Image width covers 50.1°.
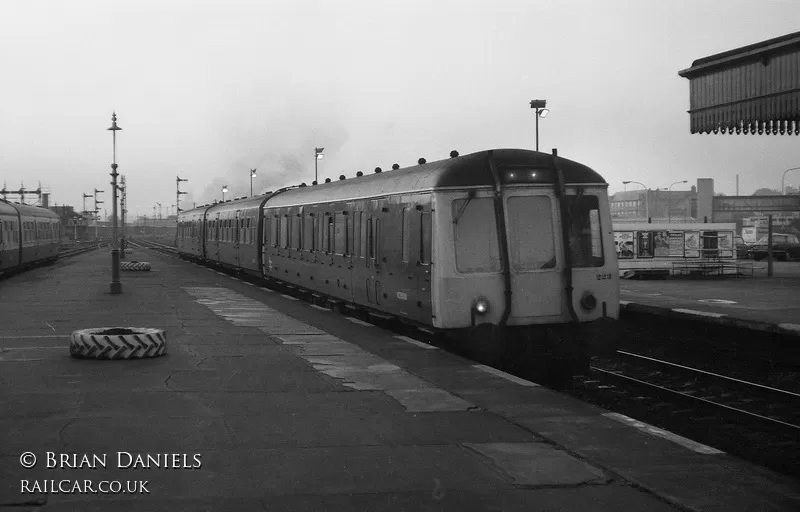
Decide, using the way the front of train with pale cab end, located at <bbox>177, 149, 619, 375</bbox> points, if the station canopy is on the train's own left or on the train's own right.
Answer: on the train's own left

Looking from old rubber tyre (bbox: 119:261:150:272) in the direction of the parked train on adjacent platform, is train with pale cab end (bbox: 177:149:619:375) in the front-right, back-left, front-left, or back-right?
back-left

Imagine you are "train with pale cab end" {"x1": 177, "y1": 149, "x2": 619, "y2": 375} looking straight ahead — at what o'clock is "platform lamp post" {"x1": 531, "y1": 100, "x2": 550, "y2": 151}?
The platform lamp post is roughly at 8 o'clock from the train with pale cab end.

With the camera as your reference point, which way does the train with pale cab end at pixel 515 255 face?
facing the viewer and to the right of the viewer

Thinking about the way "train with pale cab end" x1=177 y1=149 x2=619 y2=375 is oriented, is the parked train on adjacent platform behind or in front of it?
behind
